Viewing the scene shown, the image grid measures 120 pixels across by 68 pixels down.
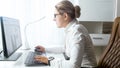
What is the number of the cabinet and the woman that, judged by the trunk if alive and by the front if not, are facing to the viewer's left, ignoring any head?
1

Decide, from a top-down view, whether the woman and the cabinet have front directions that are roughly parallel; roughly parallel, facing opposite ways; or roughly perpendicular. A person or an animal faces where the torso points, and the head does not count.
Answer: roughly perpendicular

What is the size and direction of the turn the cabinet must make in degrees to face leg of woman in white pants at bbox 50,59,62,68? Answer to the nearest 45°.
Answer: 0° — it already faces it

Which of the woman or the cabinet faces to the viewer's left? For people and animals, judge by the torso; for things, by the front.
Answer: the woman

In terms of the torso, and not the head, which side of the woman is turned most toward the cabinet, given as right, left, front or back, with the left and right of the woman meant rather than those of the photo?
right

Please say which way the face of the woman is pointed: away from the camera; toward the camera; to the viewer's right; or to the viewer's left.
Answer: to the viewer's left

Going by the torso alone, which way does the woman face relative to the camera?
to the viewer's left

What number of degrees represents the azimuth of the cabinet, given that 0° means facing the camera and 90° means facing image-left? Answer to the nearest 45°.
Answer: approximately 0°

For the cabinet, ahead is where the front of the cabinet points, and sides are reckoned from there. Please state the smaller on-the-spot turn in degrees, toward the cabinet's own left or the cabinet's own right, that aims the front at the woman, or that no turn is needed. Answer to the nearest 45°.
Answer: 0° — it already faces them
